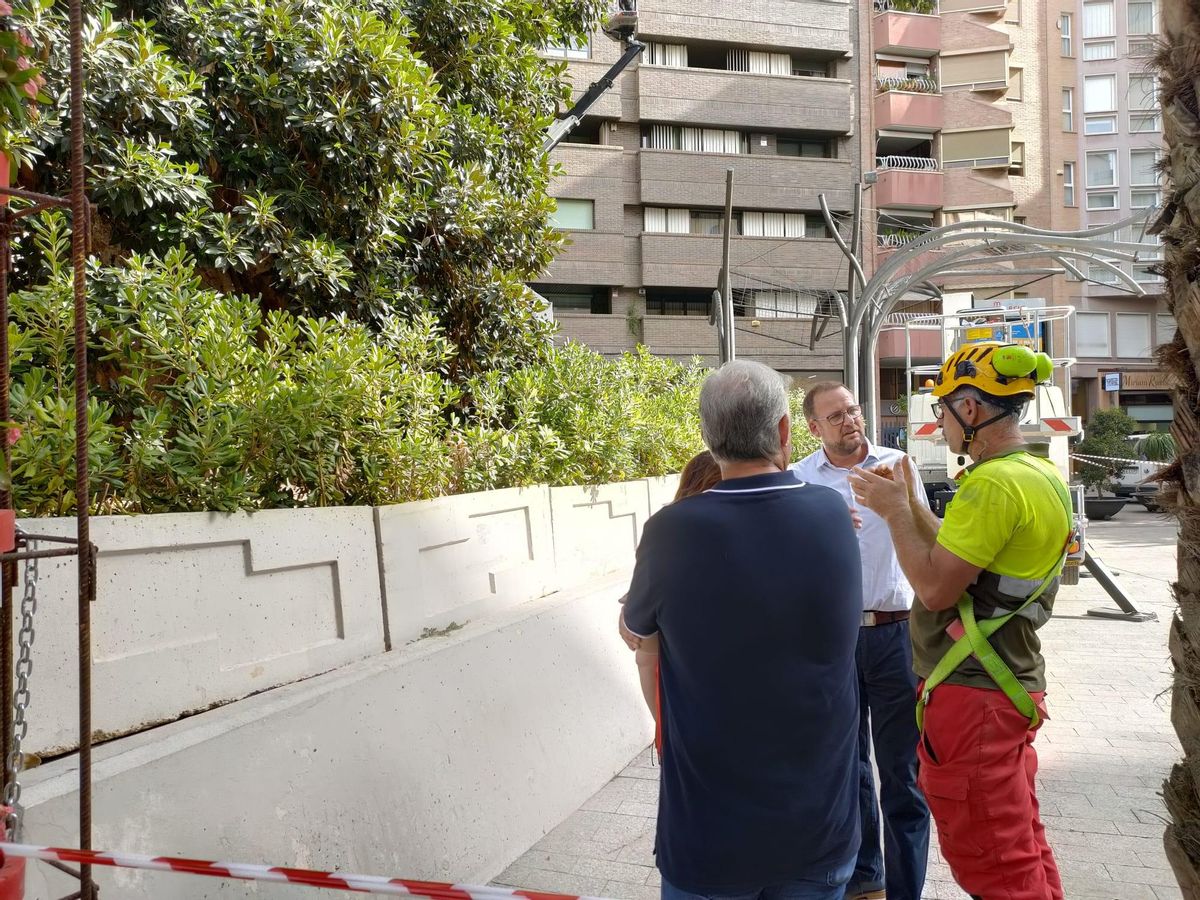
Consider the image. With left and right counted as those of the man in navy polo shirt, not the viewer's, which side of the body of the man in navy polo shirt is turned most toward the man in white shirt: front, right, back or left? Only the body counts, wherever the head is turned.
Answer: front

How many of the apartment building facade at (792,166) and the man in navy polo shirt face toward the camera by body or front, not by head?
1

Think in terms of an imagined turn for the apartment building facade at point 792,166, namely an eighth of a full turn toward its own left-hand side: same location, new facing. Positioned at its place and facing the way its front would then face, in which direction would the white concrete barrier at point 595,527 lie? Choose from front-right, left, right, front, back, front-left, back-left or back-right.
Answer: front-right

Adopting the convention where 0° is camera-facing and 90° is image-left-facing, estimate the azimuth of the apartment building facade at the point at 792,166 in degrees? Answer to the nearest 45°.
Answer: approximately 0°

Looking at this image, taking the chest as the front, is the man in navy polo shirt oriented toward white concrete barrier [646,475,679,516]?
yes

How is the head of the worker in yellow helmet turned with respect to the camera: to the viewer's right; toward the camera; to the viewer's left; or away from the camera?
to the viewer's left

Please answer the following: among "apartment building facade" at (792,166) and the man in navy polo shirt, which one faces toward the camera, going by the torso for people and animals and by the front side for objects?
the apartment building facade

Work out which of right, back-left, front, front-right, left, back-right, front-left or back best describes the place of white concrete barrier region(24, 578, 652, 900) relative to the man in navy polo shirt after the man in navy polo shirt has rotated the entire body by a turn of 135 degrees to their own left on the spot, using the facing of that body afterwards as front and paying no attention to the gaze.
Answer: right

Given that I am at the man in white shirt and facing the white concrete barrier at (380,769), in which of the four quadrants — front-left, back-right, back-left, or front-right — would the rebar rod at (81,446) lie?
front-left

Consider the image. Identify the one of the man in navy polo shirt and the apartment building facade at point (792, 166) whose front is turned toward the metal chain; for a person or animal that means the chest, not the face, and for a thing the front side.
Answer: the apartment building facade

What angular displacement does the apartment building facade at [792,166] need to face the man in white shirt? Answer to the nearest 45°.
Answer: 0° — it already faces them

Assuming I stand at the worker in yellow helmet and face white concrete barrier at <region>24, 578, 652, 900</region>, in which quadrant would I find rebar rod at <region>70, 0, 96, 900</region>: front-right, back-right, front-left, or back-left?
front-left

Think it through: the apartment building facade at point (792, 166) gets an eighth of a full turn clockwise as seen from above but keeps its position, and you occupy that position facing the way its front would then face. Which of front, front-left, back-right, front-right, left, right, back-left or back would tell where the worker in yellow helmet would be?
front-left

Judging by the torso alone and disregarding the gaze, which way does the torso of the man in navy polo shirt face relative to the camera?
away from the camera

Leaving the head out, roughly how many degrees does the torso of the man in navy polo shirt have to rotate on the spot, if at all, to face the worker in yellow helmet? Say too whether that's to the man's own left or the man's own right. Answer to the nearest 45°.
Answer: approximately 45° to the man's own right

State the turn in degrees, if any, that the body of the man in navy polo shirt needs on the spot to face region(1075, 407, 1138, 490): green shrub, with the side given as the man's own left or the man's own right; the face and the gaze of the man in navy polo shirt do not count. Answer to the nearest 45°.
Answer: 0° — they already face it

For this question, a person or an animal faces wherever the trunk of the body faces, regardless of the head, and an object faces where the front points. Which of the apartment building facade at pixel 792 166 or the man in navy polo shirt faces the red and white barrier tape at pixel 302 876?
the apartment building facade

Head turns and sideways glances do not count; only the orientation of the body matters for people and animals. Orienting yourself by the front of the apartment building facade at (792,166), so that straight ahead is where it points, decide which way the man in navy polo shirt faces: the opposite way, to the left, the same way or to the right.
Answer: the opposite way

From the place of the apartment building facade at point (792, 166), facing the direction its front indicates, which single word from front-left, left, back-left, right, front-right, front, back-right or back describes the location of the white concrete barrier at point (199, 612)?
front

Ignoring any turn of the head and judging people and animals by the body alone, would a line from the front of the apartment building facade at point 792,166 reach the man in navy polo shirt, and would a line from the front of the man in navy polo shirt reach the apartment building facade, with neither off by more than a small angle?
yes
